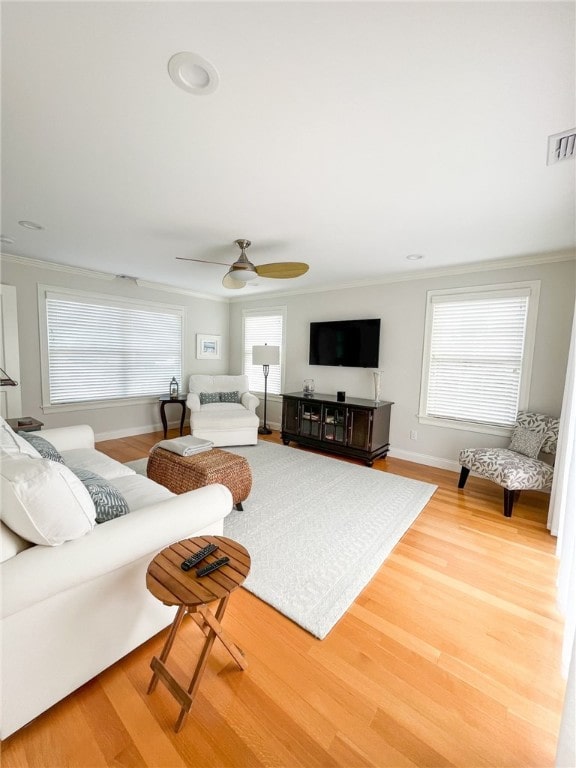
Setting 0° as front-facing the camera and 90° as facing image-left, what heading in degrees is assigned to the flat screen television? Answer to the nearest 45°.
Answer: approximately 45°

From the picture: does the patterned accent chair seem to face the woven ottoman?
yes

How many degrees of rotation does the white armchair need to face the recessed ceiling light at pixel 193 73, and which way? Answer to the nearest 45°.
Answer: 0° — it already faces it

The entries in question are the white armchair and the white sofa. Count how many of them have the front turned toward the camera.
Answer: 1

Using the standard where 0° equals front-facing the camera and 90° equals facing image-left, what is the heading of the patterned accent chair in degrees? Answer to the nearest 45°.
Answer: approximately 45°

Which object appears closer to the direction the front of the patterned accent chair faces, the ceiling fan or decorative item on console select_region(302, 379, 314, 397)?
the ceiling fan
